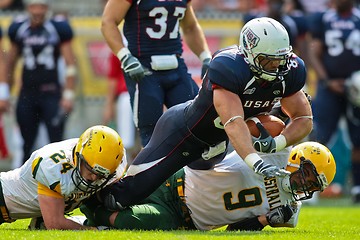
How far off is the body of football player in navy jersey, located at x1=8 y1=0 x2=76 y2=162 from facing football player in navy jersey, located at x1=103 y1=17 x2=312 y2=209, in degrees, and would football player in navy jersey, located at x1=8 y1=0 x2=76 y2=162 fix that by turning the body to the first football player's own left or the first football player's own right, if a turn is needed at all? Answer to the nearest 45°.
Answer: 0° — they already face them

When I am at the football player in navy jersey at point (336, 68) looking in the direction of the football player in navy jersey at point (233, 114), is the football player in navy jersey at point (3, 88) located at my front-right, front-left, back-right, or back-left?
front-right

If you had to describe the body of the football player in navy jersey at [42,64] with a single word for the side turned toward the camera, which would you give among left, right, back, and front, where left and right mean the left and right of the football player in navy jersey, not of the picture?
front
